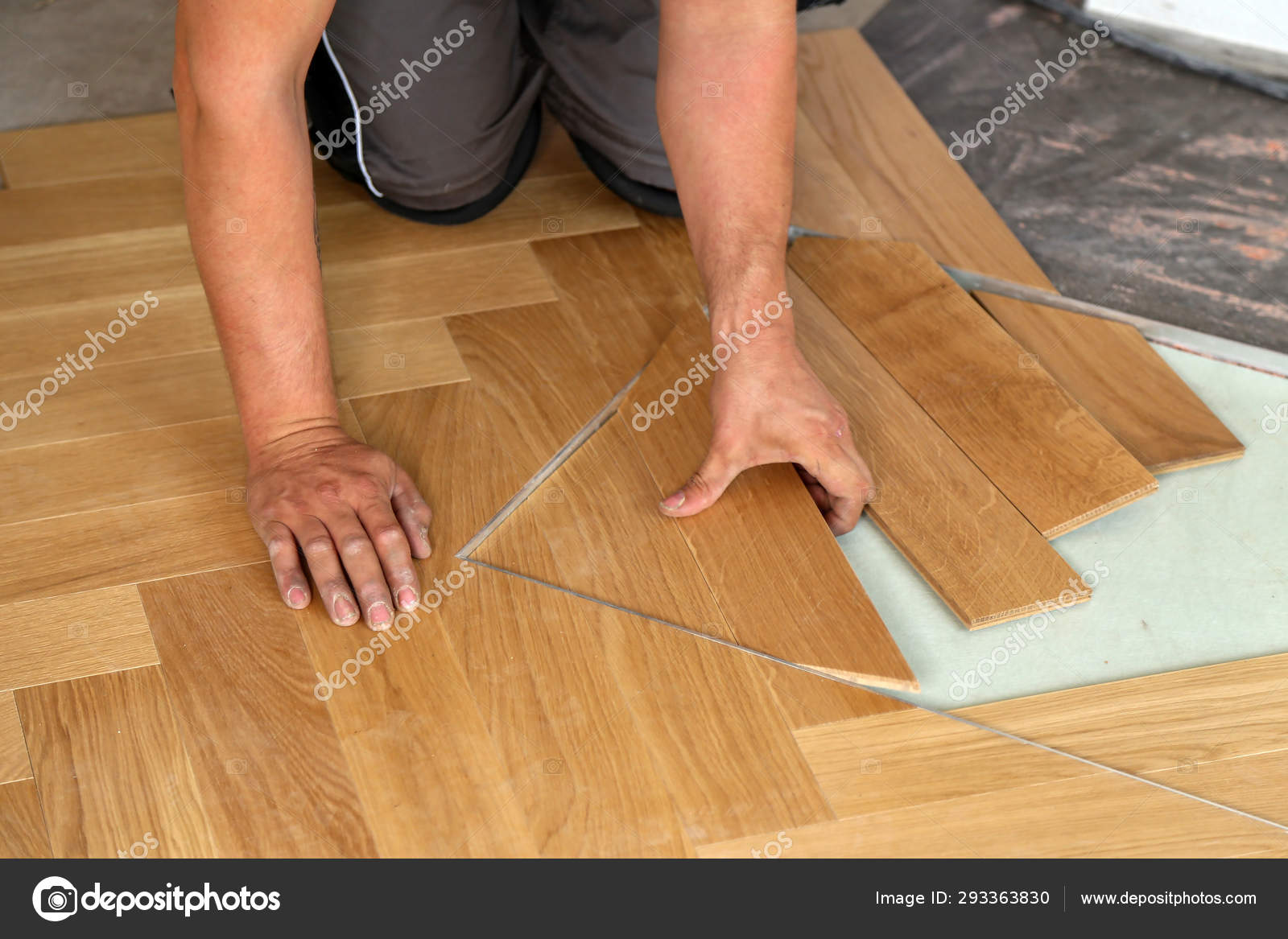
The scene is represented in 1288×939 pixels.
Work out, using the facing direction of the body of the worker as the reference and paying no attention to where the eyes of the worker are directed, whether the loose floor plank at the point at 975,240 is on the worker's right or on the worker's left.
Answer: on the worker's left

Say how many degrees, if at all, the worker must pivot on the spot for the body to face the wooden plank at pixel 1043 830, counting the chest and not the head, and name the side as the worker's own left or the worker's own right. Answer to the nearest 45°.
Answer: approximately 45° to the worker's own left

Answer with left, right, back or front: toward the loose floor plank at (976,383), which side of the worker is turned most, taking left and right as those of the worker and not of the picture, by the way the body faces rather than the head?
left

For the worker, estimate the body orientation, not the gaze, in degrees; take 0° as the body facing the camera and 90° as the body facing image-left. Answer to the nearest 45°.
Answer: approximately 0°
